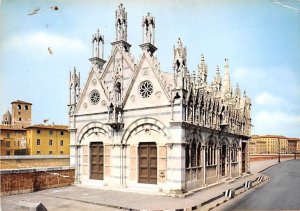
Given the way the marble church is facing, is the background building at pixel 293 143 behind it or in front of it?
behind

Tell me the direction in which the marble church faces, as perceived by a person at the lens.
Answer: facing the viewer and to the left of the viewer

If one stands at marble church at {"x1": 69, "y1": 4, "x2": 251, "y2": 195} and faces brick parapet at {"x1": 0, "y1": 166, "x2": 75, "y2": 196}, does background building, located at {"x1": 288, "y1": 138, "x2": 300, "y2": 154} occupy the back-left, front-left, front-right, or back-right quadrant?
back-right

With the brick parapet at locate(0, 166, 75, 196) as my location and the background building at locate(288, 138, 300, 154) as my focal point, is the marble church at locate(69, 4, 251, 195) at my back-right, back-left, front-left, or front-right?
front-right

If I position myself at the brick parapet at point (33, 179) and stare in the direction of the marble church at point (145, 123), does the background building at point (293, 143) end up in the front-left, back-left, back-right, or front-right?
front-left

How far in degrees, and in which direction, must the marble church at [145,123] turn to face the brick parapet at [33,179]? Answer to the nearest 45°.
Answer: approximately 45° to its right

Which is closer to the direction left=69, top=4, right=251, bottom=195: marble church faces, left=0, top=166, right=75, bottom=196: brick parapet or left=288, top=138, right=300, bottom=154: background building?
the brick parapet
